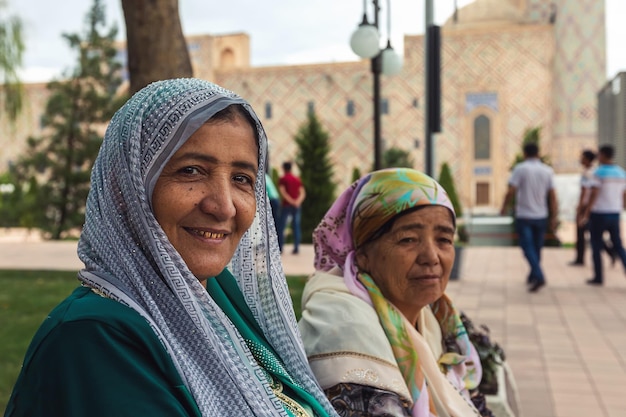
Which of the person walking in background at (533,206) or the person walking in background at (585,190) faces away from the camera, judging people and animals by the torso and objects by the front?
the person walking in background at (533,206)

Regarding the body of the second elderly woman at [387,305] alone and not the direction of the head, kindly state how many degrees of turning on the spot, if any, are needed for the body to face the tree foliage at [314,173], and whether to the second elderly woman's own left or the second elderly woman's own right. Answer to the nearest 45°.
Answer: approximately 135° to the second elderly woman's own left

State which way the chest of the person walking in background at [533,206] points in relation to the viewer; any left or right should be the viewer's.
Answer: facing away from the viewer

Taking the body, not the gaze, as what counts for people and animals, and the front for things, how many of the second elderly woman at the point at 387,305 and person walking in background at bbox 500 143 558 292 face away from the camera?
1

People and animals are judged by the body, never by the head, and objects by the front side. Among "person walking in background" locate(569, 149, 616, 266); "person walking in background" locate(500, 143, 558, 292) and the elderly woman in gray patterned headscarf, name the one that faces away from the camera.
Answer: "person walking in background" locate(500, 143, 558, 292)

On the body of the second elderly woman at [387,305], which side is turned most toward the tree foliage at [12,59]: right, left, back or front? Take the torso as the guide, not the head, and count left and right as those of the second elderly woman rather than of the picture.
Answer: back
